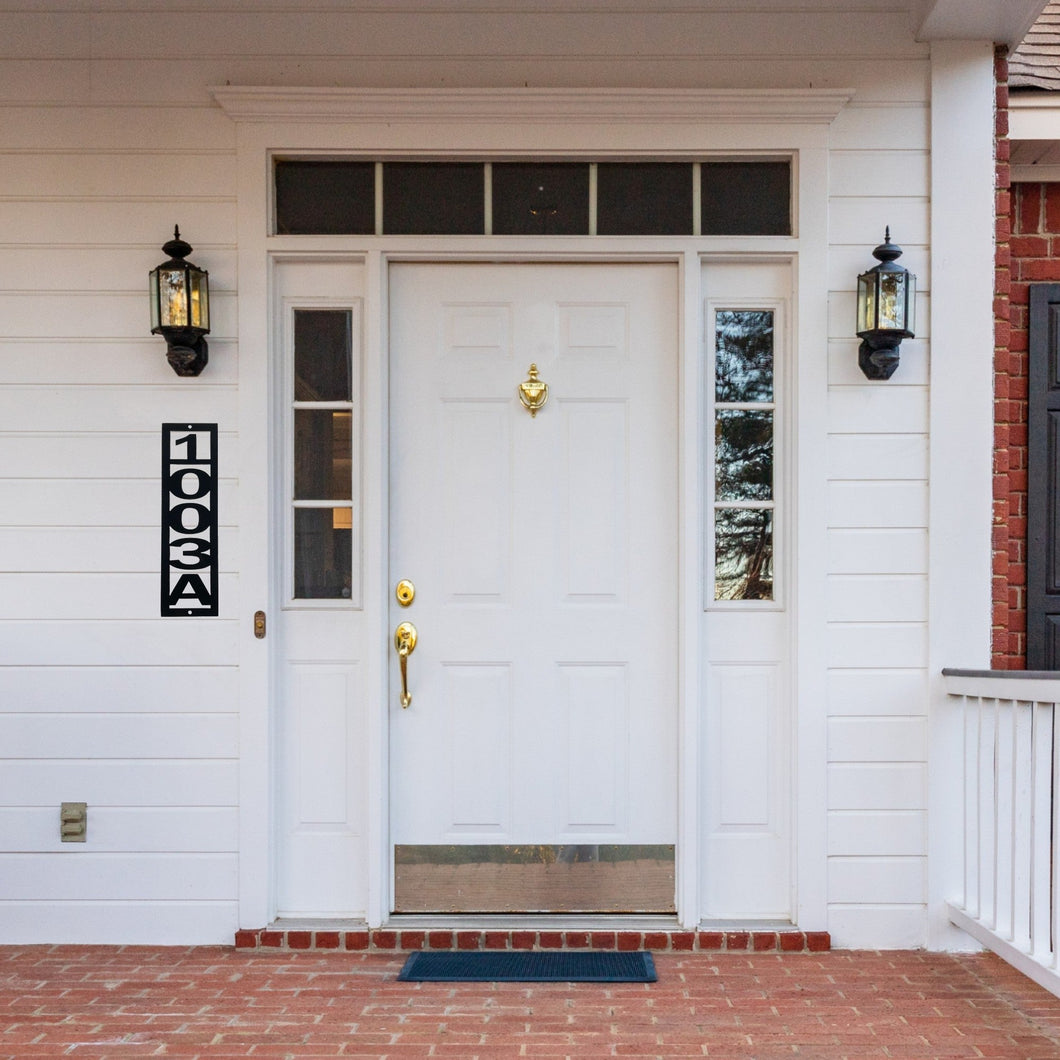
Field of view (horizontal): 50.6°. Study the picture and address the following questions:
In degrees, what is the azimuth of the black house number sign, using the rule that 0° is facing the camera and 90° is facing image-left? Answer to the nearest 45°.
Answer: approximately 0°

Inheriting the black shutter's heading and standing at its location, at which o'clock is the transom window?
The transom window is roughly at 2 o'clock from the black shutter.

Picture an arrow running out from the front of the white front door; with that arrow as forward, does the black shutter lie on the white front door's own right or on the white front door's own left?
on the white front door's own left

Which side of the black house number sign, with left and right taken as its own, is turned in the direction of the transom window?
left

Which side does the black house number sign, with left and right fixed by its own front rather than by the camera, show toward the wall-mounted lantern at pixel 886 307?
left

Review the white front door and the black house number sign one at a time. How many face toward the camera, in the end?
2

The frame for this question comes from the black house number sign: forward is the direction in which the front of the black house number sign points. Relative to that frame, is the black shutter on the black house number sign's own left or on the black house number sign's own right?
on the black house number sign's own left
